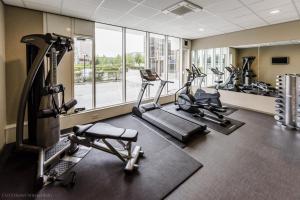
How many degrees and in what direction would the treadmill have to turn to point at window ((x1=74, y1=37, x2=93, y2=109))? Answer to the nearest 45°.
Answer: approximately 45° to its left

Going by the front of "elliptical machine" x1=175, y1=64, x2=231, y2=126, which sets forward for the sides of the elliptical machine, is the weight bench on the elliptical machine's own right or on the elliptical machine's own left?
on the elliptical machine's own left

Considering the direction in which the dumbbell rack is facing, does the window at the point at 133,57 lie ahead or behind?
ahead

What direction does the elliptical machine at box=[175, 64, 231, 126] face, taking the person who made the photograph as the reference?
facing away from the viewer and to the left of the viewer

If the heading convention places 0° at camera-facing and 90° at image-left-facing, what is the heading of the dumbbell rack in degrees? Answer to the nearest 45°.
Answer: approximately 90°

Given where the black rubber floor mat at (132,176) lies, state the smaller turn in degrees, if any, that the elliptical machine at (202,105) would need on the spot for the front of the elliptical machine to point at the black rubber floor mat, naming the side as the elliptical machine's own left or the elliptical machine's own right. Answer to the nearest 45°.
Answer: approximately 135° to the elliptical machine's own left

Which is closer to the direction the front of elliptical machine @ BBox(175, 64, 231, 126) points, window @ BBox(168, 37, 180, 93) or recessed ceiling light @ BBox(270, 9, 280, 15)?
the window

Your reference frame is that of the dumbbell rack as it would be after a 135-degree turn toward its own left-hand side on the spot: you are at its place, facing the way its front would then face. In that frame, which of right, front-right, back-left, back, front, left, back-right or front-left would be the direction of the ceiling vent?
right

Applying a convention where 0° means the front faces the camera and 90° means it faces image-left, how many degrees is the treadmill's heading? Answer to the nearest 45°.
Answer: approximately 135°

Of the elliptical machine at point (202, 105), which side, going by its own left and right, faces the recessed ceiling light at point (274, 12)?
back

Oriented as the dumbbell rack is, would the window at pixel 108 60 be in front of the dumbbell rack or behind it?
in front

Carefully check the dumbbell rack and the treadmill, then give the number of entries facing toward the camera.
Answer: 0

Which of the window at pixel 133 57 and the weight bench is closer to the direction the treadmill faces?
the window
